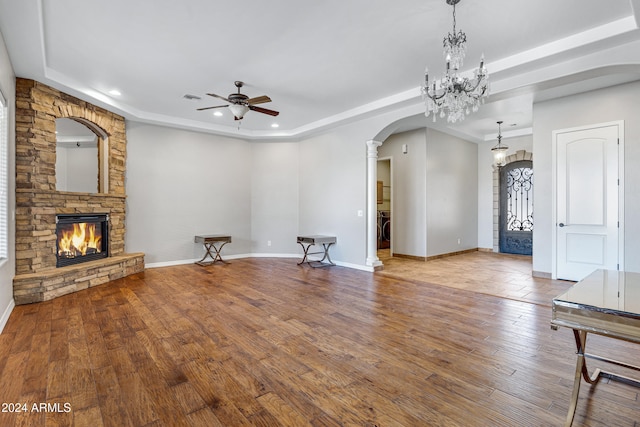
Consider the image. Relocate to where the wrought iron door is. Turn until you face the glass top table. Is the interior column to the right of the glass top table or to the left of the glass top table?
right

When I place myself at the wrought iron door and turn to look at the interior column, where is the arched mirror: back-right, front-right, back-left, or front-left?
front-right

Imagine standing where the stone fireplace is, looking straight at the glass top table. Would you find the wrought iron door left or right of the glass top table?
left

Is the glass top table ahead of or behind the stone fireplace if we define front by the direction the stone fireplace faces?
ahead

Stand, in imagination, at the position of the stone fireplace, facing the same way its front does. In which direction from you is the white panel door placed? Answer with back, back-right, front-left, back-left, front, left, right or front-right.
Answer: front

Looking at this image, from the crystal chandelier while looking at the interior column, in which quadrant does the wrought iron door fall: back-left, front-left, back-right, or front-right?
front-right

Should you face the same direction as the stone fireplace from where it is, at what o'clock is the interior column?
The interior column is roughly at 11 o'clock from the stone fireplace.

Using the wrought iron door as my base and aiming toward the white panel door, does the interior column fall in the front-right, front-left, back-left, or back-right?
front-right

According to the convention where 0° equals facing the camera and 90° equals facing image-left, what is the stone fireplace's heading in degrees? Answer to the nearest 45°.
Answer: approximately 315°

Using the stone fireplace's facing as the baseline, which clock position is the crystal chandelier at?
The crystal chandelier is roughly at 12 o'clock from the stone fireplace.

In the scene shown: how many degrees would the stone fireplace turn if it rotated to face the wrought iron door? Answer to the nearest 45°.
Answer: approximately 45° to its left
